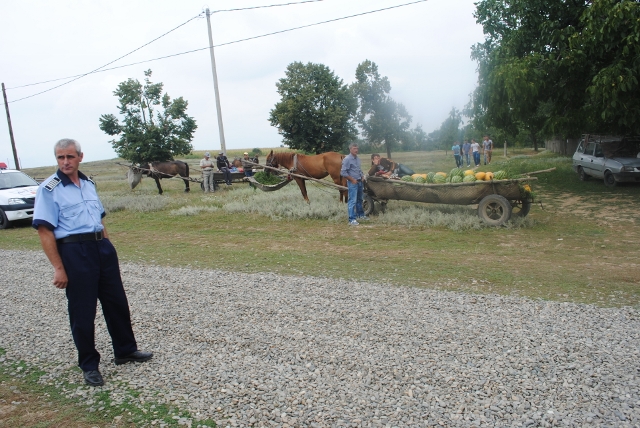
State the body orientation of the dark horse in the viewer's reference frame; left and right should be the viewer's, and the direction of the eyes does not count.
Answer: facing to the left of the viewer

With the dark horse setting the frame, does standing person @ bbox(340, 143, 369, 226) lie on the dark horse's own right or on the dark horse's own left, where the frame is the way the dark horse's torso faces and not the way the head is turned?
on the dark horse's own left

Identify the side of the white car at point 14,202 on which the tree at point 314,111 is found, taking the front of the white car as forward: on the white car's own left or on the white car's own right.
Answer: on the white car's own left

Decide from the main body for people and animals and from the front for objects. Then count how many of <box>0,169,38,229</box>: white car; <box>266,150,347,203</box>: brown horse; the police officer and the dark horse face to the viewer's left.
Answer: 2

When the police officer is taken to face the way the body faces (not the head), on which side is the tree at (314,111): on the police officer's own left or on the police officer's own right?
on the police officer's own left

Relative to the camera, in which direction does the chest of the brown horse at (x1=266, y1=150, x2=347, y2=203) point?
to the viewer's left

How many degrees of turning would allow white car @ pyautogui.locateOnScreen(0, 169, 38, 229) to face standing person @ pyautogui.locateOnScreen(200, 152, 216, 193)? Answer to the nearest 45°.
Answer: approximately 90° to its left

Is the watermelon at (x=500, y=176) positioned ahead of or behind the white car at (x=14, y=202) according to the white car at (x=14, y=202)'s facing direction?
ahead
